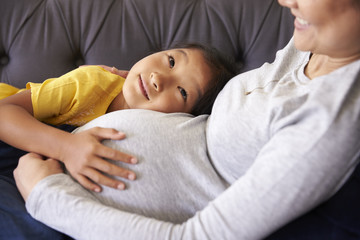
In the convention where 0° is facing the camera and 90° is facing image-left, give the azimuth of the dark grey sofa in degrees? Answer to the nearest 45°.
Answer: approximately 0°
